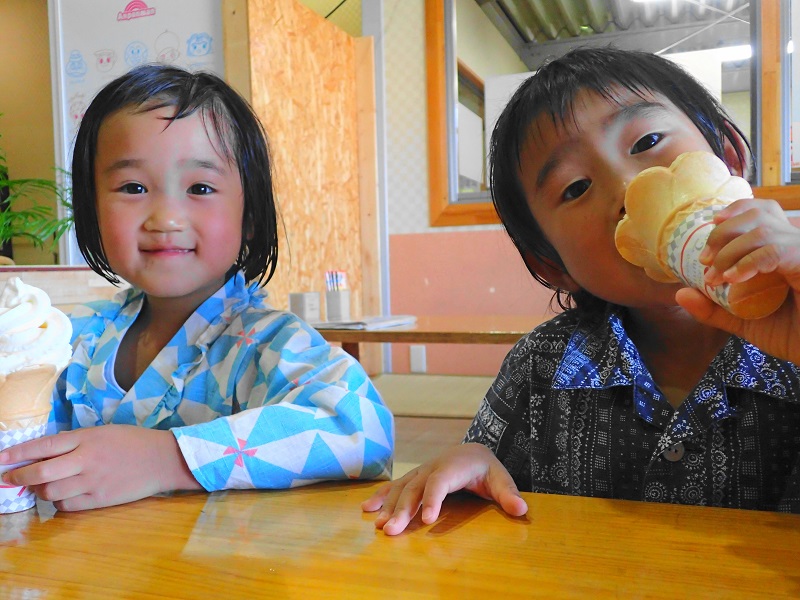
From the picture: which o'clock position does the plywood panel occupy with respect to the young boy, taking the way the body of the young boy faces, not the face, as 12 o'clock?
The plywood panel is roughly at 5 o'clock from the young boy.

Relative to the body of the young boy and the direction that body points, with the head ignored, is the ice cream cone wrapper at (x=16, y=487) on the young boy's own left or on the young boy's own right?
on the young boy's own right

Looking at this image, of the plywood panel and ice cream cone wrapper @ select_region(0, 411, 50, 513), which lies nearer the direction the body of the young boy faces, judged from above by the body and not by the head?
the ice cream cone wrapper

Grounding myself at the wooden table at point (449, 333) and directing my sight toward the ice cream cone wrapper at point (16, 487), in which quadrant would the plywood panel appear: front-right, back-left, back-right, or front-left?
back-right

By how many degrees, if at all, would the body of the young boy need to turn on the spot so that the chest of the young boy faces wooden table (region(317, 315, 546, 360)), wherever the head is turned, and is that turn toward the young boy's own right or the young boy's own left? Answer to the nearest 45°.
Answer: approximately 180°

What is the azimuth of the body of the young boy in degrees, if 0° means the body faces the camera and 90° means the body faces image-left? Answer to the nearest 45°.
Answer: approximately 0°

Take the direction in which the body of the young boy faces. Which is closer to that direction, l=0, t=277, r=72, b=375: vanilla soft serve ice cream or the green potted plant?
the vanilla soft serve ice cream

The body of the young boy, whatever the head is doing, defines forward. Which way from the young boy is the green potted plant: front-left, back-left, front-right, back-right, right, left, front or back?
back-right
